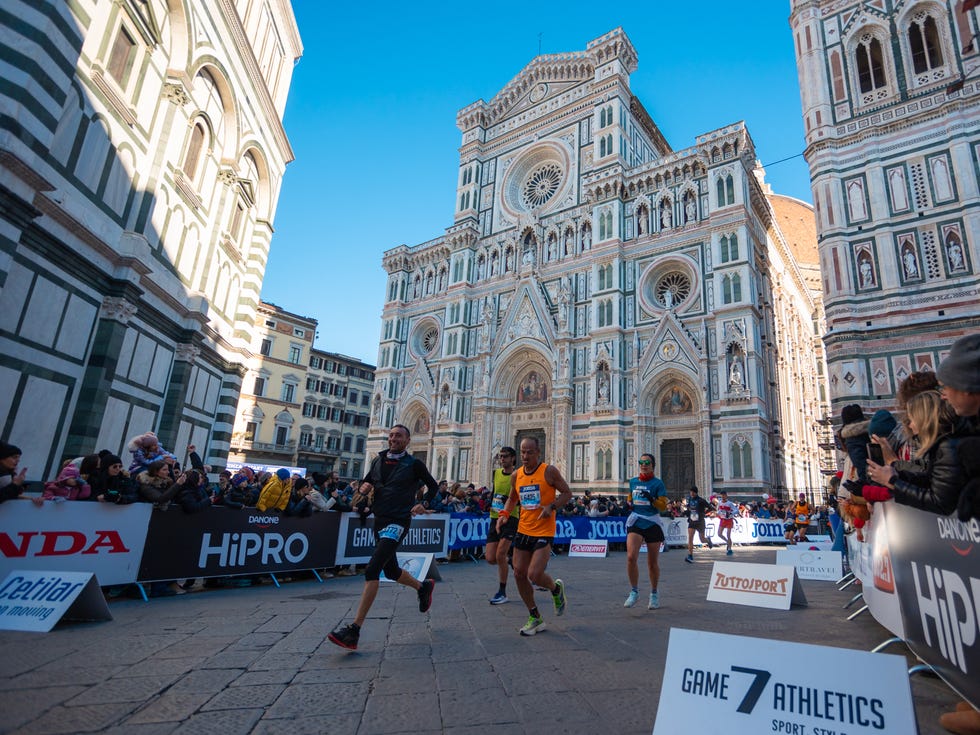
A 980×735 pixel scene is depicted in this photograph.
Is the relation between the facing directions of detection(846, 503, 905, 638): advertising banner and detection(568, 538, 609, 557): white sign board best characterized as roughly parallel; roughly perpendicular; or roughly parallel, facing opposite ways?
roughly perpendicular

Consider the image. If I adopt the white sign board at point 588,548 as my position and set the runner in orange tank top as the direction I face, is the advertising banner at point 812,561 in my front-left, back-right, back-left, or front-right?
front-left

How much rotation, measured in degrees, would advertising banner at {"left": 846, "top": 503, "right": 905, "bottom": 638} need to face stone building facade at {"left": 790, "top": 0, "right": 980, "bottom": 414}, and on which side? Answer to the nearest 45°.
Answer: approximately 135° to its right

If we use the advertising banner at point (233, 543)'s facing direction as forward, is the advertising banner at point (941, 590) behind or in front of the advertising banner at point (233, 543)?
in front

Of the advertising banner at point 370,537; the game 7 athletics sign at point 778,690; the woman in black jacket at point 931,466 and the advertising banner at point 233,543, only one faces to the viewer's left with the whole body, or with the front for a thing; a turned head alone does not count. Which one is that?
the woman in black jacket

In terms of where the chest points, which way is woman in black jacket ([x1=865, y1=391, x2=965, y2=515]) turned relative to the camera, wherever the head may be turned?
to the viewer's left

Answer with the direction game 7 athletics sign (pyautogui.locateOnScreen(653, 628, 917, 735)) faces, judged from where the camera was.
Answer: facing the viewer

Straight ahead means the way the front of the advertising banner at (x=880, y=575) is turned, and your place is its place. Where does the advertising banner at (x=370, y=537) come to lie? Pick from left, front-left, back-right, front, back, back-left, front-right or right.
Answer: front-right

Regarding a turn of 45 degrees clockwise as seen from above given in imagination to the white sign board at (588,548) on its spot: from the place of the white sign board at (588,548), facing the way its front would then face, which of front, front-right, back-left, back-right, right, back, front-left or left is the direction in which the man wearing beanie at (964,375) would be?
front-left

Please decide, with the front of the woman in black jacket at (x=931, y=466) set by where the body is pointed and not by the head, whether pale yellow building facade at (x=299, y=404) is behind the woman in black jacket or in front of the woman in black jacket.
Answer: in front

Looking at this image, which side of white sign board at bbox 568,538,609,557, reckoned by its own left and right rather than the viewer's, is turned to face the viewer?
front

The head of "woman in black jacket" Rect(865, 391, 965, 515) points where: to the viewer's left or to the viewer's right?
to the viewer's left

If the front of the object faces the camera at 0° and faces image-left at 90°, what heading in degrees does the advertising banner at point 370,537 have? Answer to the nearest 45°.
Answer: approximately 315°

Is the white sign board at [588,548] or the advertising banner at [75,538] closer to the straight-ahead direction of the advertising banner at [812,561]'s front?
the advertising banner
